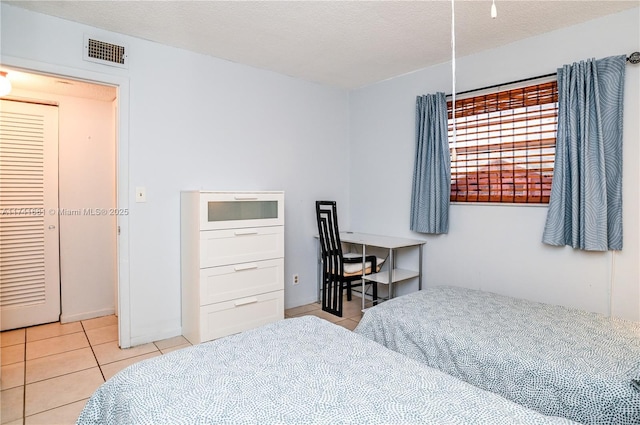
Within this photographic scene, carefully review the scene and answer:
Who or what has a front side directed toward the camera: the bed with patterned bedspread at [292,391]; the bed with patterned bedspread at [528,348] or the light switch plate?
the light switch plate

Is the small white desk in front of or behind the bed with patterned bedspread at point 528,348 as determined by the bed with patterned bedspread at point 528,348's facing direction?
in front

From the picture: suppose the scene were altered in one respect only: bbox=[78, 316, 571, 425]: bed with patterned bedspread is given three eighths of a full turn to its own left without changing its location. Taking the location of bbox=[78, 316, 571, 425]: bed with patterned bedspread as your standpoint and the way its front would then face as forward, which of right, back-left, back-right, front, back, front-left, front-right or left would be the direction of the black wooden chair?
back

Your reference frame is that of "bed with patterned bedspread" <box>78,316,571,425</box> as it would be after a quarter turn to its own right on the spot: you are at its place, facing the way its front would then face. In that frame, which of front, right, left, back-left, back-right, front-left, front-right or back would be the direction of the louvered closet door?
left

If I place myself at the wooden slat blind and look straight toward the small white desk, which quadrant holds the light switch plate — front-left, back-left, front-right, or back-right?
front-left

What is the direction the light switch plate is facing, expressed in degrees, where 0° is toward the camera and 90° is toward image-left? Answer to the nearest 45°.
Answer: approximately 0°

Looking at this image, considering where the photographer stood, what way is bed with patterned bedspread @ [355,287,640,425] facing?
facing away from the viewer and to the left of the viewer

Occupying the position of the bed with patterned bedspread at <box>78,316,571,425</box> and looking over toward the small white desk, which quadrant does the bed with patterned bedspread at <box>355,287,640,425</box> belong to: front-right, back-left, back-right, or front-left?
front-right

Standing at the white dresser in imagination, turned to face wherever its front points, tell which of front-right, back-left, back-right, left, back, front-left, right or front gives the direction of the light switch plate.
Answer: back-right

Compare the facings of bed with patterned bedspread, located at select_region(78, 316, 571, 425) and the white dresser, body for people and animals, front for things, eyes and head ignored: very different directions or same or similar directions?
very different directions

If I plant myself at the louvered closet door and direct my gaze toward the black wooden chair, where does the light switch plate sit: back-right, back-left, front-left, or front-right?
front-right

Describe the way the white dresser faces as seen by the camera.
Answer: facing the viewer and to the right of the viewer

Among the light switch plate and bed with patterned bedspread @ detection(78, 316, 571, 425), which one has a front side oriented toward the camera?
the light switch plate

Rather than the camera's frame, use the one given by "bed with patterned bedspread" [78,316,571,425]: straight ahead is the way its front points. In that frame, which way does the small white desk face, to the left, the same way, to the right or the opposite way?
to the left

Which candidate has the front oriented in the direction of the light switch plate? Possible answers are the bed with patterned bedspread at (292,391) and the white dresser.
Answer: the bed with patterned bedspread

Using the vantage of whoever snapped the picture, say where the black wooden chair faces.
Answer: facing away from the viewer and to the right of the viewer

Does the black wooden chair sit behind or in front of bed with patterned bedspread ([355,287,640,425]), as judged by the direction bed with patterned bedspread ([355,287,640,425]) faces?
in front

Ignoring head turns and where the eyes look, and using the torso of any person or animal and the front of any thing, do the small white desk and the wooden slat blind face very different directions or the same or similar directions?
same or similar directions

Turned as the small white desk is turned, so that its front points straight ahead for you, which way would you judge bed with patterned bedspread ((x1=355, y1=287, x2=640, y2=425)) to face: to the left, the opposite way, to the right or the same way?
to the right

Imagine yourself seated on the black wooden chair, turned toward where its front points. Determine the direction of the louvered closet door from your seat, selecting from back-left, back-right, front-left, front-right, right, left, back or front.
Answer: back-left
